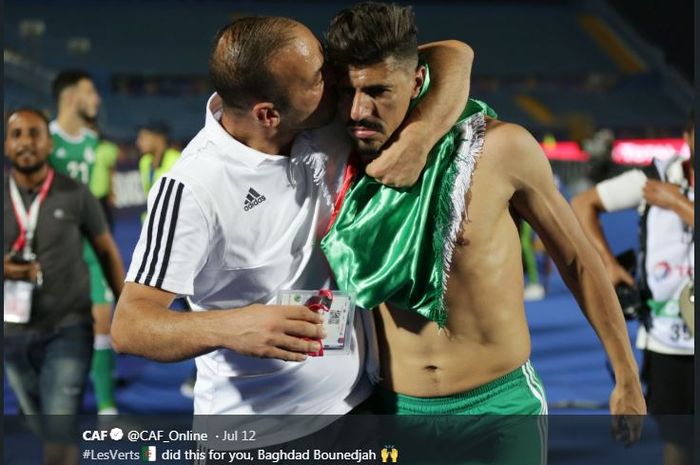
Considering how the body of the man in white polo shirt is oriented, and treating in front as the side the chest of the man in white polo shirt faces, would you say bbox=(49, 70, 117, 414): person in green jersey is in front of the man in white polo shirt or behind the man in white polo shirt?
behind

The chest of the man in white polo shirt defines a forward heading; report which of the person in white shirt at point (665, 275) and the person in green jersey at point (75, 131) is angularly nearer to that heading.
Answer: the person in white shirt

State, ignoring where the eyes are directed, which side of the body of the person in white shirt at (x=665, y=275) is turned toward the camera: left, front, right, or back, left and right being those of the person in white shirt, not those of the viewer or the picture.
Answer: front

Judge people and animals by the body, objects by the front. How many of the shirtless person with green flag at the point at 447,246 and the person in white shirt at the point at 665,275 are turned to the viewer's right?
0

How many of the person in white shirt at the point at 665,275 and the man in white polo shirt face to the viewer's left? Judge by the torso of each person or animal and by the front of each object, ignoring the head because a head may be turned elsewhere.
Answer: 0

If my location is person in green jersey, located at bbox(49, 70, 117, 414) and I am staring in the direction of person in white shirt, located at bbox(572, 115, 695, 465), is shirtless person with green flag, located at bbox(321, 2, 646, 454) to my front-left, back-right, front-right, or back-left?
front-right

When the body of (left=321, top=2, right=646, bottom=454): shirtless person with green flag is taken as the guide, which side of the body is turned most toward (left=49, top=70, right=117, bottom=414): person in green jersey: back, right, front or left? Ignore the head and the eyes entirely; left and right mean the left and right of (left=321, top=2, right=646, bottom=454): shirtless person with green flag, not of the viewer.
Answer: right

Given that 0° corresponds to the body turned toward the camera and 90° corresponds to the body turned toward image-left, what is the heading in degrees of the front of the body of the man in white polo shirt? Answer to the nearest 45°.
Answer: approximately 315°

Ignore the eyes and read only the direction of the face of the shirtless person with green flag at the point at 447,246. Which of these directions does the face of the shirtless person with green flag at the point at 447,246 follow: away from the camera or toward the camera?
toward the camera
